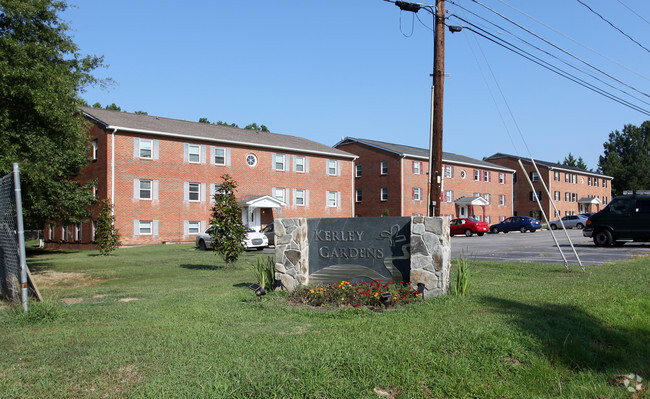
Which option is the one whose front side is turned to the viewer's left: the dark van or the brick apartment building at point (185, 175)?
the dark van

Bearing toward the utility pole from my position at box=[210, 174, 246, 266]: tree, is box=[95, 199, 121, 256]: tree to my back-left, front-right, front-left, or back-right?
back-left

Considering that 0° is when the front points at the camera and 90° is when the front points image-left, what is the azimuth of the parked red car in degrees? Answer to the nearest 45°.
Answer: approximately 135°

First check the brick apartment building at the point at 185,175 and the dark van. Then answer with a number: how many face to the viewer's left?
1

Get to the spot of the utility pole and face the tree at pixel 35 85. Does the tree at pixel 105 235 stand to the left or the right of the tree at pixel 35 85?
right

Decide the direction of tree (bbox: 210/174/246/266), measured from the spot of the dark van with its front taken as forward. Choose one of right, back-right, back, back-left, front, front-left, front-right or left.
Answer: front-left

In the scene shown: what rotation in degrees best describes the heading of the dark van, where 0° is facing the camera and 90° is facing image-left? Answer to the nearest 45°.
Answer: approximately 90°
